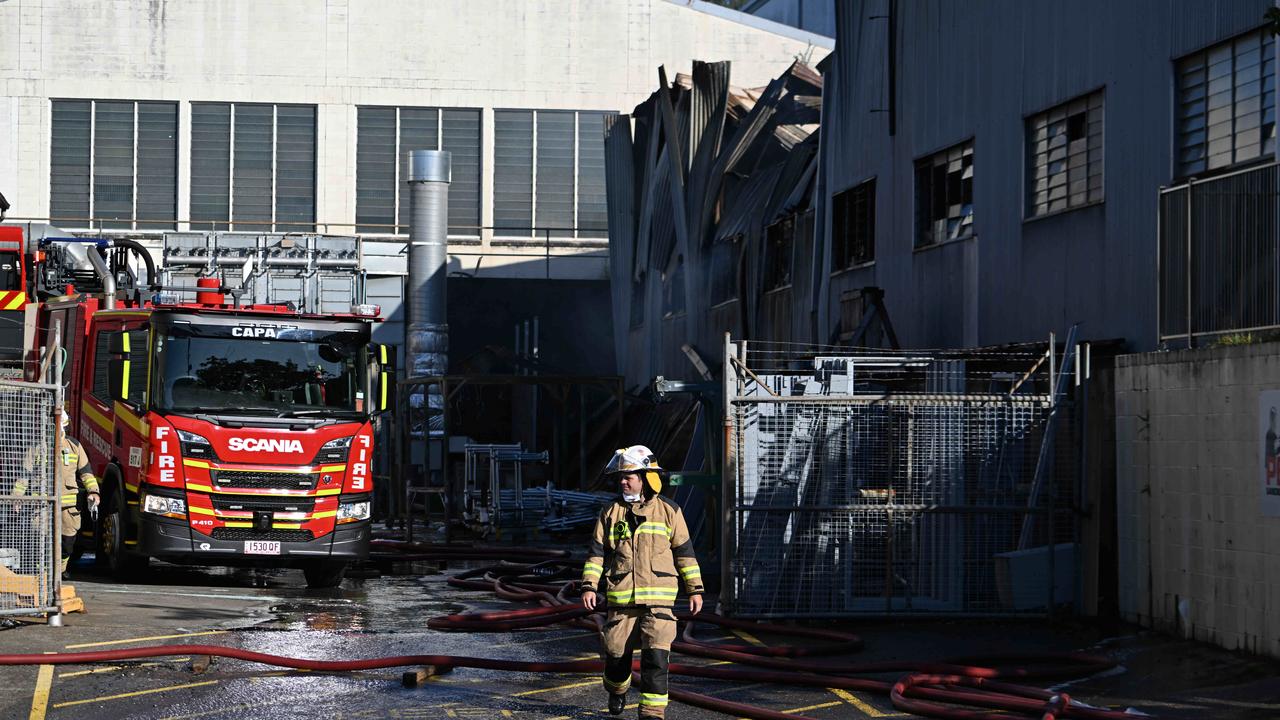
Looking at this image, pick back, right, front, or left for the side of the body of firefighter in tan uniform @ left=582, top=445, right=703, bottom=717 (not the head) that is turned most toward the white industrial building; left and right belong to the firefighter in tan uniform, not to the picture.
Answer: back

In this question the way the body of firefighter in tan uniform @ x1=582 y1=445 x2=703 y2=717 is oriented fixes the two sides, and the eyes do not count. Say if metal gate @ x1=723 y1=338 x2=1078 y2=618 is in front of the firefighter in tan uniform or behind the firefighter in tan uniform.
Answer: behind

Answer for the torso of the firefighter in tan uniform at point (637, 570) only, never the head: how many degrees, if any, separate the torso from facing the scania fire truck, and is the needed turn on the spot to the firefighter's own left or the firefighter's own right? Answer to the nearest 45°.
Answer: approximately 135° to the firefighter's own right

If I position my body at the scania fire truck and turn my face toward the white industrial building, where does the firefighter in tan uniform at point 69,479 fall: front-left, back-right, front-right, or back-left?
back-left

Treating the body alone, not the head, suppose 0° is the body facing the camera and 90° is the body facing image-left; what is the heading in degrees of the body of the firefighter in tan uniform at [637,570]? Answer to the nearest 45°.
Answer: approximately 0°

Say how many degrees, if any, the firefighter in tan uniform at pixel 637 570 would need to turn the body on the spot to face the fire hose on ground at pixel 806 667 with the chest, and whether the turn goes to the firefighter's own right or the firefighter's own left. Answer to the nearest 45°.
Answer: approximately 135° to the firefighter's own left

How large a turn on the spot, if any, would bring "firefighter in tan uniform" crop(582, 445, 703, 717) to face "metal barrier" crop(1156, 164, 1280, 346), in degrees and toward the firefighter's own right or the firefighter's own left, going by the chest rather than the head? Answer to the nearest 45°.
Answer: approximately 135° to the firefighter's own left
